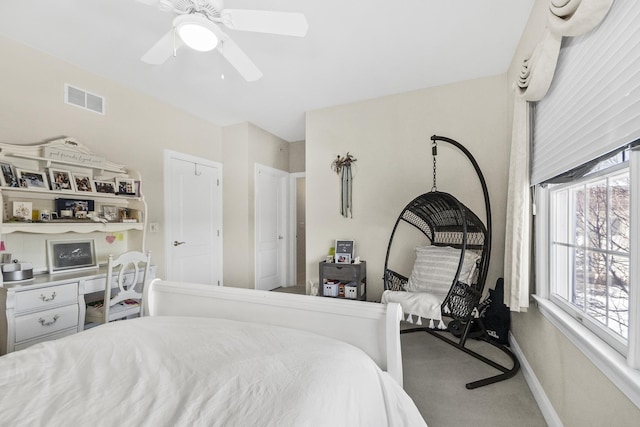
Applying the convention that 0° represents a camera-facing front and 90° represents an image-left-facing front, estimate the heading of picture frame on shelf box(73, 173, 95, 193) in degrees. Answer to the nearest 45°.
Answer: approximately 315°

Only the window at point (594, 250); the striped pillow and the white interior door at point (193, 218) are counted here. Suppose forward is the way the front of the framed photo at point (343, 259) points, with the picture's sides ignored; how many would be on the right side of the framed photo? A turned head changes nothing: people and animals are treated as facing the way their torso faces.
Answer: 1

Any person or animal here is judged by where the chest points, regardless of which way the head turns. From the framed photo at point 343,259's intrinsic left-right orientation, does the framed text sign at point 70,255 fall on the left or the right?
on its right

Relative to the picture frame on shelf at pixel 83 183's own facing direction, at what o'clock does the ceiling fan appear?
The ceiling fan is roughly at 1 o'clock from the picture frame on shelf.

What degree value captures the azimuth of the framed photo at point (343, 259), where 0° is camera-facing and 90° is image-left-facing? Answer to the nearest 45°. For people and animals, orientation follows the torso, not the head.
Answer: approximately 0°

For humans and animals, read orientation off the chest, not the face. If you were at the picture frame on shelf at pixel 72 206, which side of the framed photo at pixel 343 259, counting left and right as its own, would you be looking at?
right

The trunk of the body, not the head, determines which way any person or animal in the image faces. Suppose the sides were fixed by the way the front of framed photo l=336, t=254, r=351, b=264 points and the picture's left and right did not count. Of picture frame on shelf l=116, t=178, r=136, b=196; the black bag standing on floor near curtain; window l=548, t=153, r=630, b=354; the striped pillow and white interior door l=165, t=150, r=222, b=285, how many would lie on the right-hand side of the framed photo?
2
